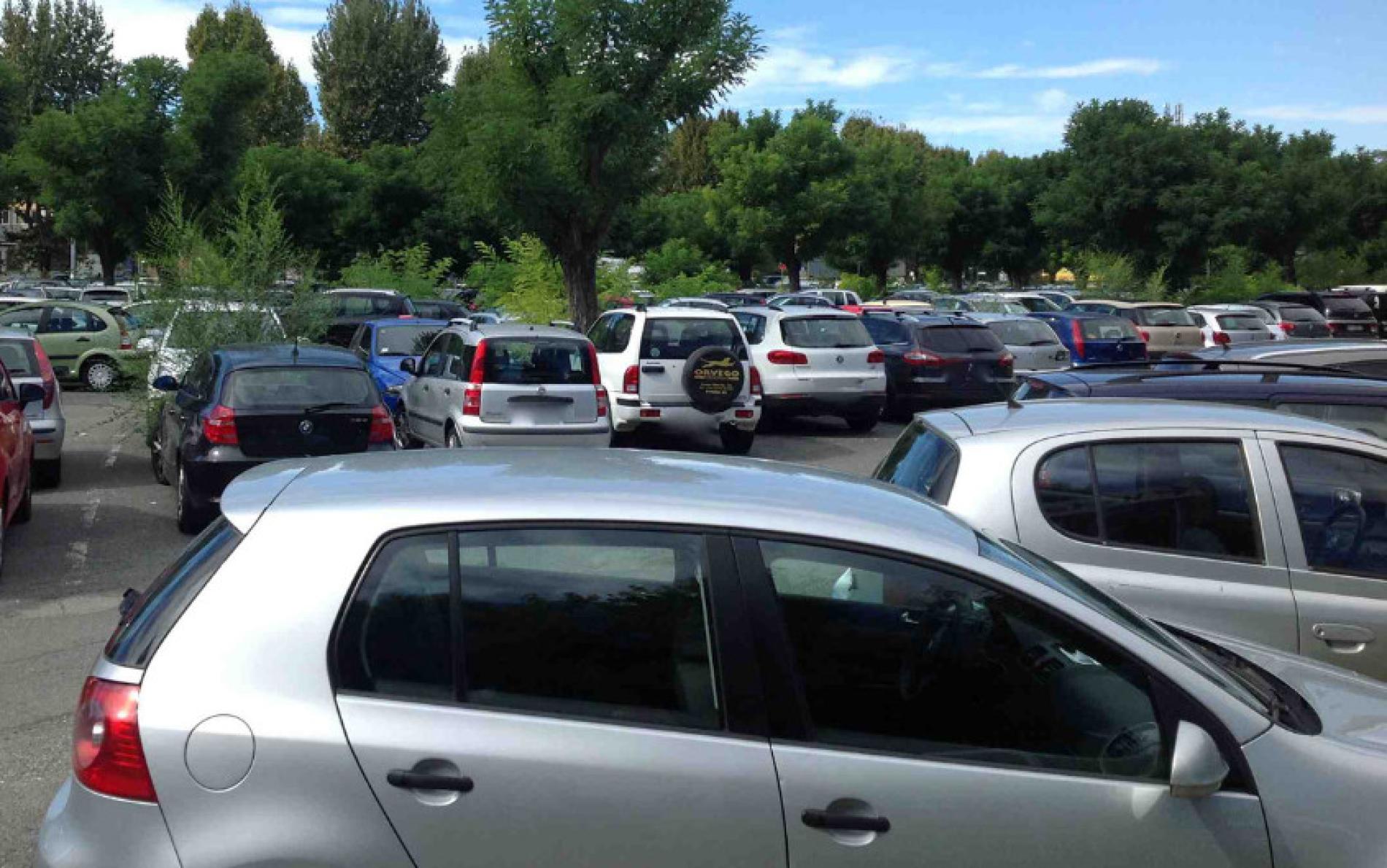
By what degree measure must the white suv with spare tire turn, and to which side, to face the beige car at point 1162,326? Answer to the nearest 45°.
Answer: approximately 90° to its right

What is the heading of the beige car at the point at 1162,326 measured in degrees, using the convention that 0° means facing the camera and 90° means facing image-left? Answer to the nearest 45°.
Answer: approximately 135°

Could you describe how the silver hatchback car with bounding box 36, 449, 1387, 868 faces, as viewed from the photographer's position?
facing to the right of the viewer

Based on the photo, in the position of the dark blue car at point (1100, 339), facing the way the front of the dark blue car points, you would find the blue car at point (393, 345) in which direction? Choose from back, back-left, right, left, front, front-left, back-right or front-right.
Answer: left

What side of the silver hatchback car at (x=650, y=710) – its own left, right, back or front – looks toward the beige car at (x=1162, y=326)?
left

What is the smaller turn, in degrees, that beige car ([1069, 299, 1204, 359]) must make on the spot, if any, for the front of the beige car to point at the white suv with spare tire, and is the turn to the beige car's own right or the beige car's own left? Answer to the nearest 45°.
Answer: approximately 90° to the beige car's own left

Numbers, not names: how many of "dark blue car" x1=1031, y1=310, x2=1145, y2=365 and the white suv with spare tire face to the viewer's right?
0

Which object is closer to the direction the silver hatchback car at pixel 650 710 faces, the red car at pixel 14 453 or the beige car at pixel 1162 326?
the beige car

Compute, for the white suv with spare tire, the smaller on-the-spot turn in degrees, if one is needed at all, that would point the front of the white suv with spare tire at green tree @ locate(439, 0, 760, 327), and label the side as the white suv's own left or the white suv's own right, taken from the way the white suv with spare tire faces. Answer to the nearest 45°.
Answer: approximately 45° to the white suv's own right

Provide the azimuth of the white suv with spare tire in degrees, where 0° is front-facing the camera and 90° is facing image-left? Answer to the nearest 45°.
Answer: approximately 135°

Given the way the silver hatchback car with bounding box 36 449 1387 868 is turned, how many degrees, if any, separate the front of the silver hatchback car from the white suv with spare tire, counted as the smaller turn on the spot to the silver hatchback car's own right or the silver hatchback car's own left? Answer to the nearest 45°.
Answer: approximately 90° to the silver hatchback car's own left

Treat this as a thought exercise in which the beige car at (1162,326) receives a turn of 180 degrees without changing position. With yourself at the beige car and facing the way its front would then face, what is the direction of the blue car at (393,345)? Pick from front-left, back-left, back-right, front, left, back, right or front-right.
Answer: right

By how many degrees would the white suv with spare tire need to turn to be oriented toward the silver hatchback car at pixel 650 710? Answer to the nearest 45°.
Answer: approximately 135° to its left
